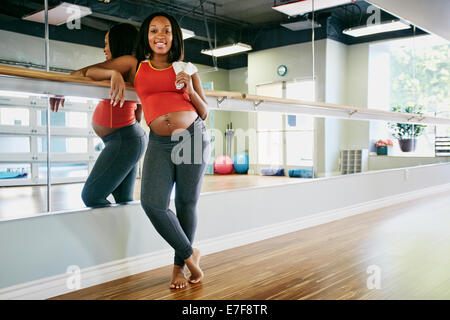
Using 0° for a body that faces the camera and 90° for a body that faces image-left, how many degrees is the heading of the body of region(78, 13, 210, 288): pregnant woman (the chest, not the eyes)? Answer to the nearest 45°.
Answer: approximately 0°

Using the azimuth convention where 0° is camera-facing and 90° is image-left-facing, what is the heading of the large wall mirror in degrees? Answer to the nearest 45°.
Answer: approximately 315°
